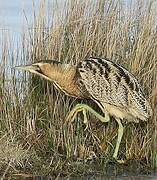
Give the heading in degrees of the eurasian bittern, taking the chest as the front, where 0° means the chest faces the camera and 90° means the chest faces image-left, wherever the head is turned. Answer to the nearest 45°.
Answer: approximately 90°
